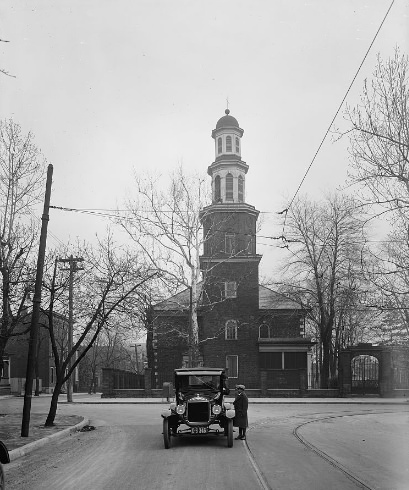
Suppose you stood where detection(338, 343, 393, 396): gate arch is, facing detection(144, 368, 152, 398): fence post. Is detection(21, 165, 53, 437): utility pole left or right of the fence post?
left

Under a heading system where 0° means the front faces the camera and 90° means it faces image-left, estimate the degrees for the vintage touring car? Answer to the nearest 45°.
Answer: approximately 0°

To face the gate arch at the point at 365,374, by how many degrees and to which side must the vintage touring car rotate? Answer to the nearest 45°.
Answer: approximately 180°

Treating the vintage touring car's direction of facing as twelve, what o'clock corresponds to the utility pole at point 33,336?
The utility pole is roughly at 4 o'clock from the vintage touring car.

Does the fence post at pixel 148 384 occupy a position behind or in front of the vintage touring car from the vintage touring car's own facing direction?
behind

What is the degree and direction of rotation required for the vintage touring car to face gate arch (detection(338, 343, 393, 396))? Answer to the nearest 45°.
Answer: approximately 180°
